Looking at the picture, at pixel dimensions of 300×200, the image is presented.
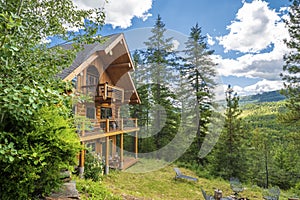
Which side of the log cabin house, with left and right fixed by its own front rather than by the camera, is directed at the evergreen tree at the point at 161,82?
left

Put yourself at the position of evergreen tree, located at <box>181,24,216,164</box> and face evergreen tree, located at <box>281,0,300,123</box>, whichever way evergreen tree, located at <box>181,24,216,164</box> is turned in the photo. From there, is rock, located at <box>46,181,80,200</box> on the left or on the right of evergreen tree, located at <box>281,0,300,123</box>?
right

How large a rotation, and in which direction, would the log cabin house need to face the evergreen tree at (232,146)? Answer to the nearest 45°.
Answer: approximately 45° to its left

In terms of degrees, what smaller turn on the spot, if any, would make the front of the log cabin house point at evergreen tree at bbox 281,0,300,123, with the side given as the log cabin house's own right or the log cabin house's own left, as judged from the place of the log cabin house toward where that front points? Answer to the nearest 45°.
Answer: approximately 45° to the log cabin house's own left

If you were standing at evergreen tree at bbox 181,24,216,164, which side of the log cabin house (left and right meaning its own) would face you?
left

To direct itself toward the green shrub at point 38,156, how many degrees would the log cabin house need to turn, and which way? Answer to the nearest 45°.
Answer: approximately 45° to its right

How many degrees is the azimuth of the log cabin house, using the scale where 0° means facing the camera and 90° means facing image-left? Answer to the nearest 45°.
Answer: approximately 315°
